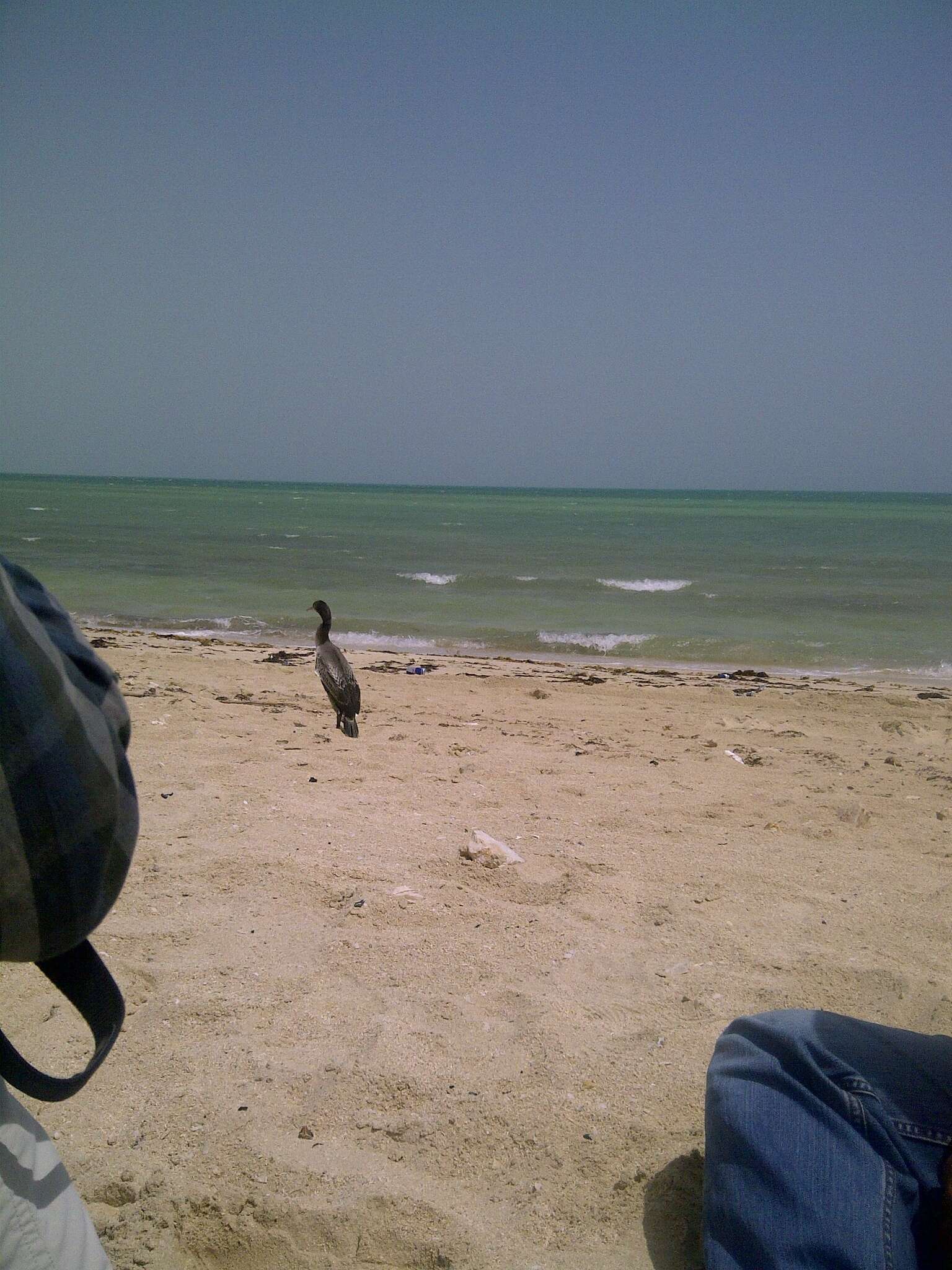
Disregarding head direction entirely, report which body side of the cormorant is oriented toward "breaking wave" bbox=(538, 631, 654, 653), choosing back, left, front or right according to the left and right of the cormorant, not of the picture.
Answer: right

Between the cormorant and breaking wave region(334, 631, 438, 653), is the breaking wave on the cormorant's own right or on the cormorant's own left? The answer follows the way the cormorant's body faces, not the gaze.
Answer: on the cormorant's own right

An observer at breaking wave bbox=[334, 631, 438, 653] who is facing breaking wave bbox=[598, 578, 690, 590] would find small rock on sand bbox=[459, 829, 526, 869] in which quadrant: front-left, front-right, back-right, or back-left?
back-right

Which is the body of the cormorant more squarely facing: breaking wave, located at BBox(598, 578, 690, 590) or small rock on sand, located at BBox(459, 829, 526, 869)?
the breaking wave

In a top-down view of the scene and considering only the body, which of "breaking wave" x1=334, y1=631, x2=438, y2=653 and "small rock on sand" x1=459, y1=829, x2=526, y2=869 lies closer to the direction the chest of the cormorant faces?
the breaking wave

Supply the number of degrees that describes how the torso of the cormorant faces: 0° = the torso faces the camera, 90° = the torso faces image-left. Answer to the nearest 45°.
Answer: approximately 135°

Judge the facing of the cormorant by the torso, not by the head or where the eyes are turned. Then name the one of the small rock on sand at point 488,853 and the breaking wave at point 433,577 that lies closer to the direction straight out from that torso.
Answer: the breaking wave

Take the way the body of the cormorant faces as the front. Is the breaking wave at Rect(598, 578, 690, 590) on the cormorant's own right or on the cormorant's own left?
on the cormorant's own right
